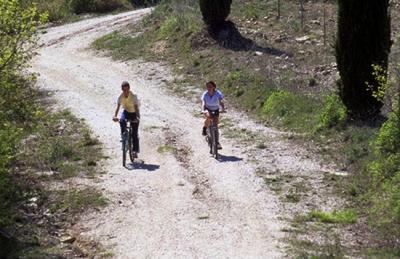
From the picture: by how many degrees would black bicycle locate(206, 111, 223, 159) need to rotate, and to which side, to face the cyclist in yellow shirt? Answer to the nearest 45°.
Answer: approximately 90° to its right

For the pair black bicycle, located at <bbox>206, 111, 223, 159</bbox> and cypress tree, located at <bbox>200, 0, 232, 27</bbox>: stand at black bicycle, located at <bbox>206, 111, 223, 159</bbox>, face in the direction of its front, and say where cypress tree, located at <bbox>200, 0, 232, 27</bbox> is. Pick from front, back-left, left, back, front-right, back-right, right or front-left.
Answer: back

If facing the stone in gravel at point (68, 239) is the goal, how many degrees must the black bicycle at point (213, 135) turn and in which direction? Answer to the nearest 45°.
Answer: approximately 45° to its right

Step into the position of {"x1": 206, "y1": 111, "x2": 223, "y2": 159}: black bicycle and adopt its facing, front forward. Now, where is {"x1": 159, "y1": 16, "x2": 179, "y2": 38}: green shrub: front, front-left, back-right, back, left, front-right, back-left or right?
back

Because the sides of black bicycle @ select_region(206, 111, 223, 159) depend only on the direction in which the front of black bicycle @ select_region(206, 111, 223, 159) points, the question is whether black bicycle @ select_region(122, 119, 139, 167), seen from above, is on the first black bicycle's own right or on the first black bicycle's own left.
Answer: on the first black bicycle's own right

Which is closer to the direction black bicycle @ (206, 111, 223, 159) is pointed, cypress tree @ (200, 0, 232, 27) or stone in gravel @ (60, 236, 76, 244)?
the stone in gravel

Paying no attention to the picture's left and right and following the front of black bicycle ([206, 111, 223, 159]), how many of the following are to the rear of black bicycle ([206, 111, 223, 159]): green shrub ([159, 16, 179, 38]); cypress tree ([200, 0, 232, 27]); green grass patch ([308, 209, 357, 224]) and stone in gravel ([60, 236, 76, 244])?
2

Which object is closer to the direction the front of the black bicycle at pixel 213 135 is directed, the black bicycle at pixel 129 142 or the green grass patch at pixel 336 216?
the green grass patch
